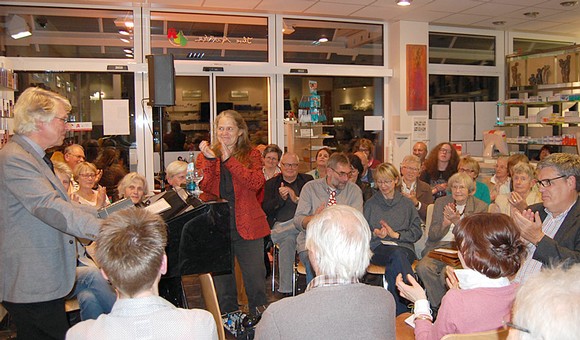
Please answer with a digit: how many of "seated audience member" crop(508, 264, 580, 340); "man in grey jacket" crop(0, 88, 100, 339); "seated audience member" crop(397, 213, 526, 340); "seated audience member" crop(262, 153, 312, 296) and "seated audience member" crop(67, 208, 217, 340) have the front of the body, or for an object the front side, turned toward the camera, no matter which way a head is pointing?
1

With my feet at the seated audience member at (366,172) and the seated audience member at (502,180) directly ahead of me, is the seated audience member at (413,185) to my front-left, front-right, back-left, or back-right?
front-right

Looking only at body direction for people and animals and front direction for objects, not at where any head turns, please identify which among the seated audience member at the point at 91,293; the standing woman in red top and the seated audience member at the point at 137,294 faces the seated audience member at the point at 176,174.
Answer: the seated audience member at the point at 137,294

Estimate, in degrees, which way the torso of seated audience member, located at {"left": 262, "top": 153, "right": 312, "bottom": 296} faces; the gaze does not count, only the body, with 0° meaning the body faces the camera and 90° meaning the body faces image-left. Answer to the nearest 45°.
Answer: approximately 0°

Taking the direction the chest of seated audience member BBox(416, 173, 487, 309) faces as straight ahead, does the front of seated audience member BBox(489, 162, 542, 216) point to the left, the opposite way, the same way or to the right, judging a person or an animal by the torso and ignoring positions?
the same way

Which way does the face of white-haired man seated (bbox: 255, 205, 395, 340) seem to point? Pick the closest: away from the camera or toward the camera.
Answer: away from the camera

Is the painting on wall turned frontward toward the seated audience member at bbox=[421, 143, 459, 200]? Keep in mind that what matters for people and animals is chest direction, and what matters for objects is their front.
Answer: yes

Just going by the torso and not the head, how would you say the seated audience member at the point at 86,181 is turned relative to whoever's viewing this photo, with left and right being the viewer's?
facing the viewer and to the right of the viewer

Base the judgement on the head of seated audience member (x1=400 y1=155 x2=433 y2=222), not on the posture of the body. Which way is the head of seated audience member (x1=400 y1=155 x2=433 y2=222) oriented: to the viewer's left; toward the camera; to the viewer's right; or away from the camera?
toward the camera

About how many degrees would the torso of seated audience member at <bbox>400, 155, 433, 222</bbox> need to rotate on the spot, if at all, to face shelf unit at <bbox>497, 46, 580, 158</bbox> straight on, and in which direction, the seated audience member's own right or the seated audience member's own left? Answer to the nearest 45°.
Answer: approximately 180°

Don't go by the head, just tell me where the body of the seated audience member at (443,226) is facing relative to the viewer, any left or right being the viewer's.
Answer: facing the viewer and to the left of the viewer

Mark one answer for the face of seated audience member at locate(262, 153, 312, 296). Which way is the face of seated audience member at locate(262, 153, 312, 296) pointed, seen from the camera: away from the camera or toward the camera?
toward the camera

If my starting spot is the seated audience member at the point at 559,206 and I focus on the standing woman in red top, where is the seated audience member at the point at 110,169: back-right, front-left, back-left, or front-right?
front-right

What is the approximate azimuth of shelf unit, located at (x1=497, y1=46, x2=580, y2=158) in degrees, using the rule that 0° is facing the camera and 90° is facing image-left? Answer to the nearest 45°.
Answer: approximately 45°

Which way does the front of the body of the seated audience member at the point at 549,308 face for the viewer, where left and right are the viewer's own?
facing away from the viewer and to the left of the viewer

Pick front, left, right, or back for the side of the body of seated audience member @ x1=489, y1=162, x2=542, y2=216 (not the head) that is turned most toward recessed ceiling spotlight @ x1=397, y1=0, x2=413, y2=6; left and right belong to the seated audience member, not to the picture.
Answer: right

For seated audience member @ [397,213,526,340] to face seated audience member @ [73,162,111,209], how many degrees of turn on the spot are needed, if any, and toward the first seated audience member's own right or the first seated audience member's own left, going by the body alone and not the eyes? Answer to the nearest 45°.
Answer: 0° — they already face them
